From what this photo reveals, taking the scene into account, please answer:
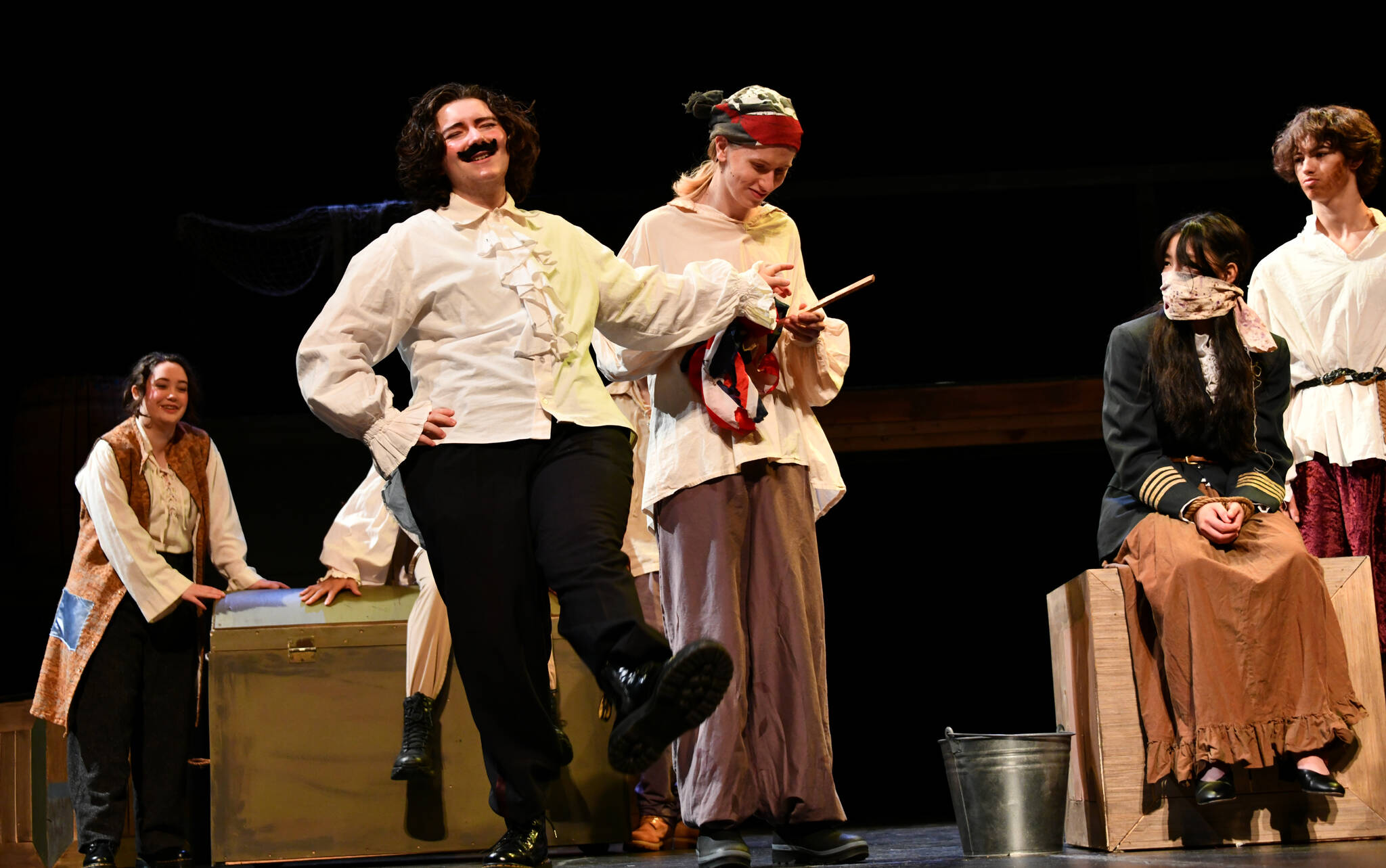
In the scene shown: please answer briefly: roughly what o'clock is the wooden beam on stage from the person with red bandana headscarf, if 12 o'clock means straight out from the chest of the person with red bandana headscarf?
The wooden beam on stage is roughly at 8 o'clock from the person with red bandana headscarf.

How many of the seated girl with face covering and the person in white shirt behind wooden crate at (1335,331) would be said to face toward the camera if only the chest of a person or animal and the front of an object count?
2

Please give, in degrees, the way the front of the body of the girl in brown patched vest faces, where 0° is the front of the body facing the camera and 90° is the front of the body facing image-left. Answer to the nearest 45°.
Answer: approximately 315°

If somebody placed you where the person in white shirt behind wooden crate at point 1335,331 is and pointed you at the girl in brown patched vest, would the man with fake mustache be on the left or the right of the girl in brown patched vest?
left

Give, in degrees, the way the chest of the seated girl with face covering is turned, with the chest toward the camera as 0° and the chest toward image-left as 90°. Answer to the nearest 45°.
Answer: approximately 0°

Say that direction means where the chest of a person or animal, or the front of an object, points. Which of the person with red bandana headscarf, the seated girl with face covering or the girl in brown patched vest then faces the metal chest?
the girl in brown patched vest

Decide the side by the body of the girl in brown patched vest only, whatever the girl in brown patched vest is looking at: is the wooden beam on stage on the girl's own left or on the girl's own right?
on the girl's own left

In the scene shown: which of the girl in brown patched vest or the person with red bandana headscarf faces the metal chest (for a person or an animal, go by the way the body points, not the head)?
the girl in brown patched vest

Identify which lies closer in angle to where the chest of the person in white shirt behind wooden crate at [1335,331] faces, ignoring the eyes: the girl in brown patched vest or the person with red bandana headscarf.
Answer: the person with red bandana headscarf
